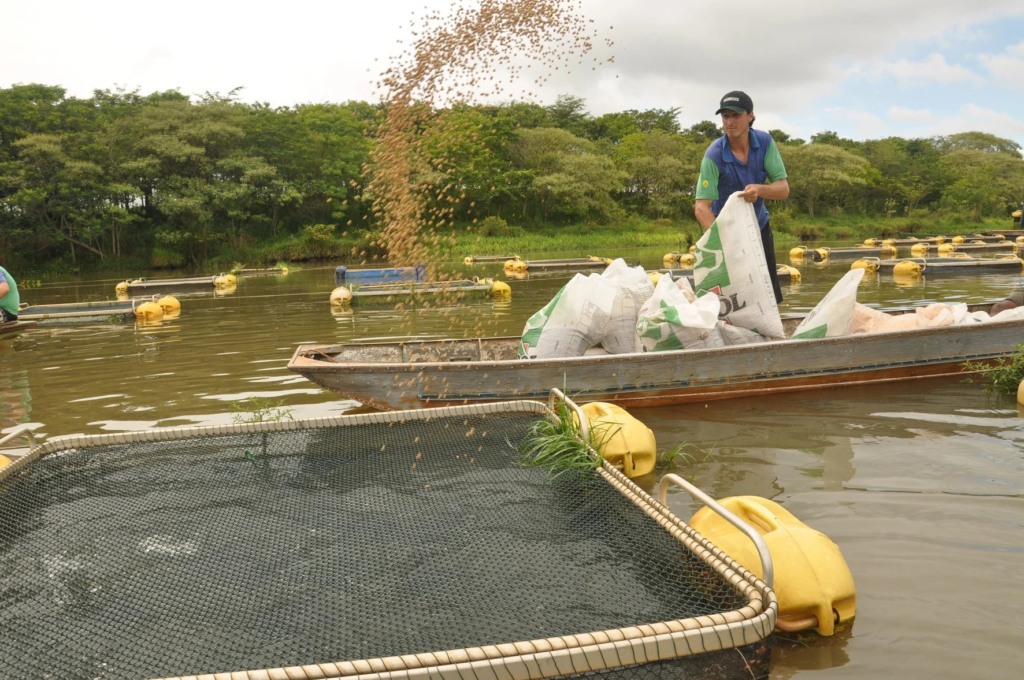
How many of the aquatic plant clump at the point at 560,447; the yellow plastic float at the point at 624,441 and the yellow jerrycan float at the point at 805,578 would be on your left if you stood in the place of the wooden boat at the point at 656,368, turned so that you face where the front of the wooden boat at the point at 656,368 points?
3

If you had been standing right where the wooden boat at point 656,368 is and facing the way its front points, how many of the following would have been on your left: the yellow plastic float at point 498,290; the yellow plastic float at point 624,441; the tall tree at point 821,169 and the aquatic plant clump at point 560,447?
2

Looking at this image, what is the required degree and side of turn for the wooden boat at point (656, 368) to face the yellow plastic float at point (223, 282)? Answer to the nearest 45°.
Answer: approximately 45° to its right

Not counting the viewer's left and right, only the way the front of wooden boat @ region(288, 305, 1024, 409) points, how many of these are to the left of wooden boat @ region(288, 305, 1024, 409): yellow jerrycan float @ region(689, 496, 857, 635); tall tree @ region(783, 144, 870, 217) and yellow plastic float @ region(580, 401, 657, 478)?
2

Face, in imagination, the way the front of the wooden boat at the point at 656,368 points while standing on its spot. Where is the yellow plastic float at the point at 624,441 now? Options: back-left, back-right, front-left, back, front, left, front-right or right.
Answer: left

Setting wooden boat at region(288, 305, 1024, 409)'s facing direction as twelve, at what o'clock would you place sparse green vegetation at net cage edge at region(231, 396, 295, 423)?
The sparse green vegetation at net cage edge is roughly at 12 o'clock from the wooden boat.

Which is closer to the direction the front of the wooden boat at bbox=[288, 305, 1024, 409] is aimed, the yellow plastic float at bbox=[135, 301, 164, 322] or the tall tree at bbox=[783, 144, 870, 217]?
the yellow plastic float

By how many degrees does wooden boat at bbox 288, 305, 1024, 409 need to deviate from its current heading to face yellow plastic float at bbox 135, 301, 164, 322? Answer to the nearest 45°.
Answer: approximately 45° to its right

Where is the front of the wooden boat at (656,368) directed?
to the viewer's left

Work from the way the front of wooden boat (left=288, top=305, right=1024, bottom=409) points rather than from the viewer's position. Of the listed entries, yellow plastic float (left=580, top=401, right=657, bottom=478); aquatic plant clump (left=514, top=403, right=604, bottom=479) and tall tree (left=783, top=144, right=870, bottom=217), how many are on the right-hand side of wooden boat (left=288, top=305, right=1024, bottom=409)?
1

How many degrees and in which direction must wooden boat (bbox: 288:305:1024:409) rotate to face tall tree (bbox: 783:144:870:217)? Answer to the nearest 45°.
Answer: approximately 90° to its right

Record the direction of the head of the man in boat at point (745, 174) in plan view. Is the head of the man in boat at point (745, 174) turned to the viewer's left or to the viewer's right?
to the viewer's left
